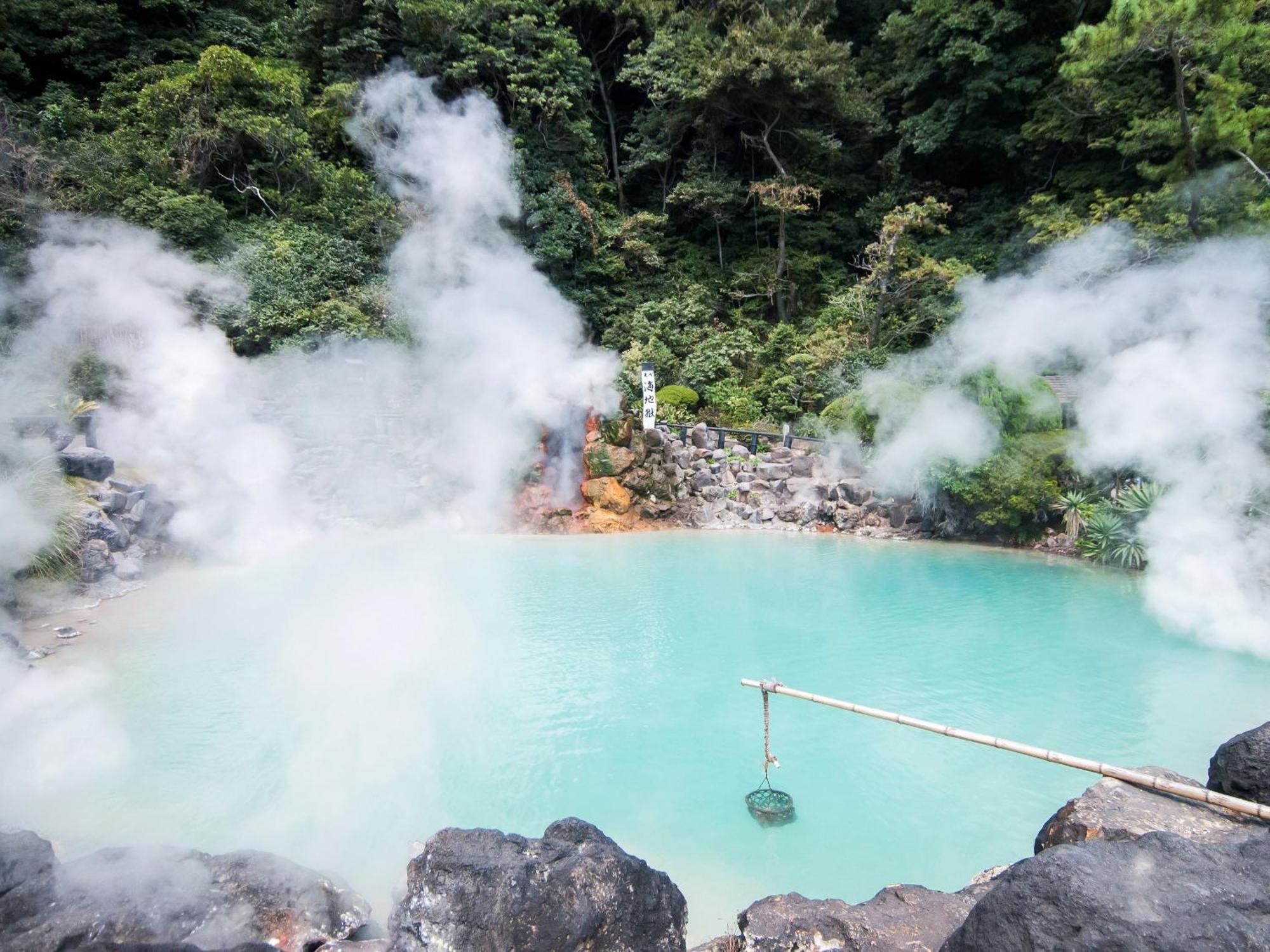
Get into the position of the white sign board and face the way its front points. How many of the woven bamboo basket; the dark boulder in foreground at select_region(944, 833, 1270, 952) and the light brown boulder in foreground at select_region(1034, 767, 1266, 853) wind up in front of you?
3

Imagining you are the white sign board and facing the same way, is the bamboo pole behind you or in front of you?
in front

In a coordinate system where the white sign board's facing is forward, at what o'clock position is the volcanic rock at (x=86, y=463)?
The volcanic rock is roughly at 2 o'clock from the white sign board.

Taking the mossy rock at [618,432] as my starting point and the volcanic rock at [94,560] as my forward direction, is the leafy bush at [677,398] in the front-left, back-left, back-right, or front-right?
back-right

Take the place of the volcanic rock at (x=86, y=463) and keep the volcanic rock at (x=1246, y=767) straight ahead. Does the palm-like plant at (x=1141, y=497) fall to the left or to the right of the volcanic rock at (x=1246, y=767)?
left

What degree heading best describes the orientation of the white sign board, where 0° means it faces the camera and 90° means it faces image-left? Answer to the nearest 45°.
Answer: approximately 0°

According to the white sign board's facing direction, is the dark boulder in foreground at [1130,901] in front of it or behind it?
in front

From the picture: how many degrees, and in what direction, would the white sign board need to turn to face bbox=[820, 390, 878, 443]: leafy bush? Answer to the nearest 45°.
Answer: approximately 90° to its left

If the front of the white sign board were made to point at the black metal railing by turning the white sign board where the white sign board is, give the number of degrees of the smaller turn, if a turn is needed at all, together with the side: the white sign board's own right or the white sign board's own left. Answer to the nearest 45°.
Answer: approximately 135° to the white sign board's own left
